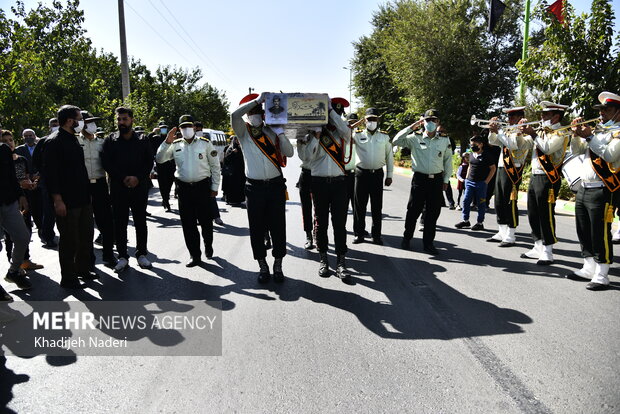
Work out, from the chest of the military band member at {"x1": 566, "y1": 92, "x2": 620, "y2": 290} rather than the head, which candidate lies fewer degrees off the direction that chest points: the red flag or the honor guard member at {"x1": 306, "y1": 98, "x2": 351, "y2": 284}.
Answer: the honor guard member

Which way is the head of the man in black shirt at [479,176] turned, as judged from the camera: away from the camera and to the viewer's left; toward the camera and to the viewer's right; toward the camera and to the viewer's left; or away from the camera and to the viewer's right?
toward the camera and to the viewer's left

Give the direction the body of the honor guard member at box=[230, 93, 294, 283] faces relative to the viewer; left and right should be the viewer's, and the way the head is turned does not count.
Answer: facing the viewer

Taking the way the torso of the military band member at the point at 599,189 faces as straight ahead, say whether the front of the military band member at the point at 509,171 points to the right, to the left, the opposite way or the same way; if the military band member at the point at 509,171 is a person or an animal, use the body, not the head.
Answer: the same way

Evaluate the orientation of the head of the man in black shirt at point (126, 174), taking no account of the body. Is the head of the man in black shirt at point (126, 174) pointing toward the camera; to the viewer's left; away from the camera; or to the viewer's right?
toward the camera

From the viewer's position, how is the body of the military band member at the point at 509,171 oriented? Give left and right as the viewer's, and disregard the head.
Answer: facing the viewer and to the left of the viewer

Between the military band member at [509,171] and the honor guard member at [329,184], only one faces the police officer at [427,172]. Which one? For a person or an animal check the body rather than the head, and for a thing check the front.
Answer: the military band member

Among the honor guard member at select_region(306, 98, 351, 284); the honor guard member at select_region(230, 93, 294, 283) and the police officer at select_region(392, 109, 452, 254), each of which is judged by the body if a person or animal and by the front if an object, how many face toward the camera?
3

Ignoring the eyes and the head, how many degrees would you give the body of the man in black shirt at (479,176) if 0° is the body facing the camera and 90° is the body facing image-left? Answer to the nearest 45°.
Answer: approximately 45°

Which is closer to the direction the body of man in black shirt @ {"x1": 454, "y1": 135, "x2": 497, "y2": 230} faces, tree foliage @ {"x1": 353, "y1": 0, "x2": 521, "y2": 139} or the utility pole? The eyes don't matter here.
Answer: the utility pole

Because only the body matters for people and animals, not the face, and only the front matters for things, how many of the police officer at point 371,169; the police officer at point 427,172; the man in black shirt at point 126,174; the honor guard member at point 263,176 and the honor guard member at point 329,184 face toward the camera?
5

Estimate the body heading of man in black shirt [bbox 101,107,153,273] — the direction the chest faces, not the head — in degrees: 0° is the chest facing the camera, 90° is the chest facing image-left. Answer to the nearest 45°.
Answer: approximately 0°

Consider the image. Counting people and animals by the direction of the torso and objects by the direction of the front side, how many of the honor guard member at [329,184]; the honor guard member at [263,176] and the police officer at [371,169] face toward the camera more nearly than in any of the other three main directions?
3

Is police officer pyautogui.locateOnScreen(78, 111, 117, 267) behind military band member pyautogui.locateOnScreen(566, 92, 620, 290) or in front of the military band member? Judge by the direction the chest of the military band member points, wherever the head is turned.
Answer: in front

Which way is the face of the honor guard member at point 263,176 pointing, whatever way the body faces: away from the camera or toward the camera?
toward the camera
